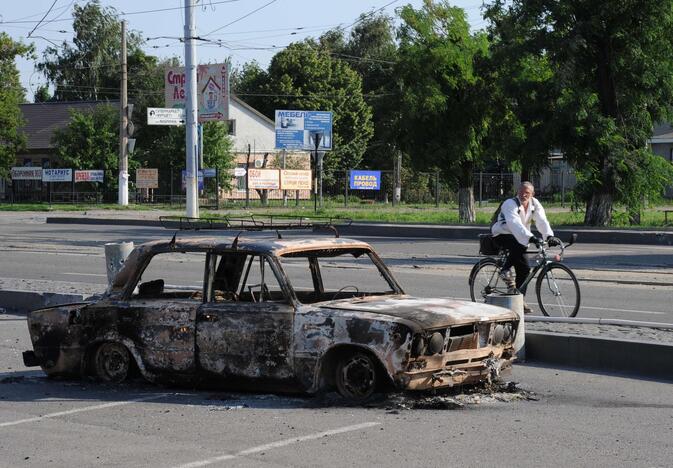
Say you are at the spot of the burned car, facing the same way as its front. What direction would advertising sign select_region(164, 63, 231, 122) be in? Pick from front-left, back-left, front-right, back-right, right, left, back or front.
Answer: back-left

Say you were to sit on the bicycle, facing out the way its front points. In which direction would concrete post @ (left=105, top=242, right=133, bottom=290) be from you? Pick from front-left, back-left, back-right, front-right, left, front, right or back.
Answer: back-right

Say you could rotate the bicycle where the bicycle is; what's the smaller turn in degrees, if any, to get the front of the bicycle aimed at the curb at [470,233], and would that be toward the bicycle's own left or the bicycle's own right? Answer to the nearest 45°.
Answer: approximately 135° to the bicycle's own left

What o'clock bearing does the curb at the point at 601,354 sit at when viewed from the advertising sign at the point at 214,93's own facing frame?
The curb is roughly at 12 o'clock from the advertising sign.

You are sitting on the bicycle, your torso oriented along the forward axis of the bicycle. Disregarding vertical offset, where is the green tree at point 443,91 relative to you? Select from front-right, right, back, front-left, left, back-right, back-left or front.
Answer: back-left
